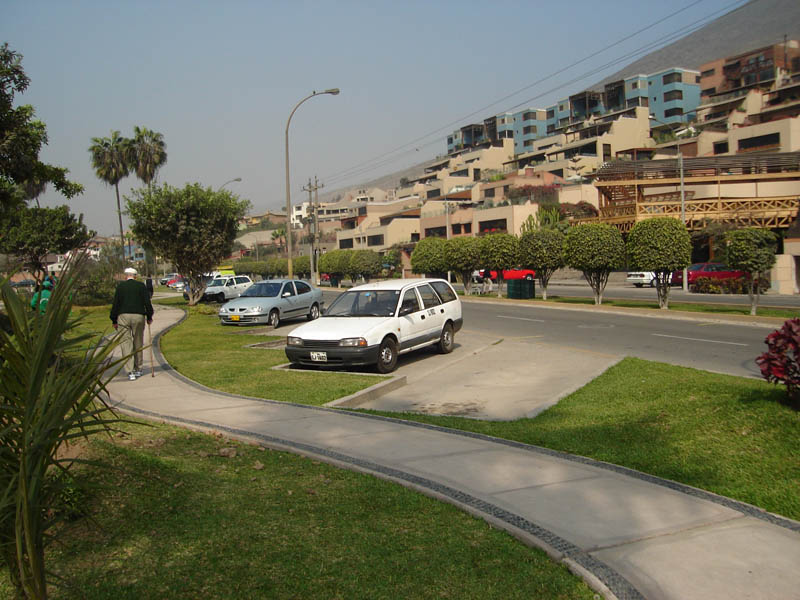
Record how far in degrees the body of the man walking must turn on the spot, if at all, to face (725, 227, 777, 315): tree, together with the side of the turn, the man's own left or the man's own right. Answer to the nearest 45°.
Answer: approximately 90° to the man's own right

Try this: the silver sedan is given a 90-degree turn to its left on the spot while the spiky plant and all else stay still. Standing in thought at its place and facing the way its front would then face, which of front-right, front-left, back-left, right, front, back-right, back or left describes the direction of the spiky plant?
front-right

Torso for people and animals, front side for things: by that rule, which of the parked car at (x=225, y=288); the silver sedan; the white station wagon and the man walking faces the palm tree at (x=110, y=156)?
the man walking

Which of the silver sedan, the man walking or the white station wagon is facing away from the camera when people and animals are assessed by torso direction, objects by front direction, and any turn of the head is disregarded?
the man walking

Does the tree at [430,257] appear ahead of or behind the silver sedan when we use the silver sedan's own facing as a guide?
behind

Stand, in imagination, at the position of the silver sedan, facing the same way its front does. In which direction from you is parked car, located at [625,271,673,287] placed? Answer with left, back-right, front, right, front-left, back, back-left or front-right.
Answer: back

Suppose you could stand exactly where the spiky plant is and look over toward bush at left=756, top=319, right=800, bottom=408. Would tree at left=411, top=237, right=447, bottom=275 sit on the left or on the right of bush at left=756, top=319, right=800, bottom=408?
left

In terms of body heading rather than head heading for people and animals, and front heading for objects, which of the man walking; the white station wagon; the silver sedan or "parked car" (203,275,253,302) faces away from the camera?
the man walking

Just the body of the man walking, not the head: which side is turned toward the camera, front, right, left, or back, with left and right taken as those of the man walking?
back

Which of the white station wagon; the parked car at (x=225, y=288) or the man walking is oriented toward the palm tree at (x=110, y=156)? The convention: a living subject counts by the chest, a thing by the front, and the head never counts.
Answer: the man walking

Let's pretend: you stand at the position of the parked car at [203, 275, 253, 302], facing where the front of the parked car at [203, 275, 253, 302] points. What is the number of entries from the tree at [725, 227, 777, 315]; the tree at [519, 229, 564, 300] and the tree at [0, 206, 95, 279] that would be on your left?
2

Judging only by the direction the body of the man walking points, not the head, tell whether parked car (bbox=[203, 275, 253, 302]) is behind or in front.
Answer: in front

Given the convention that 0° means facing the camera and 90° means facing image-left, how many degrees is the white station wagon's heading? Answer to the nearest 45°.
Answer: approximately 45°

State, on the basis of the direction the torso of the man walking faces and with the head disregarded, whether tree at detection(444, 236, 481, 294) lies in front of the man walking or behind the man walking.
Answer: in front
